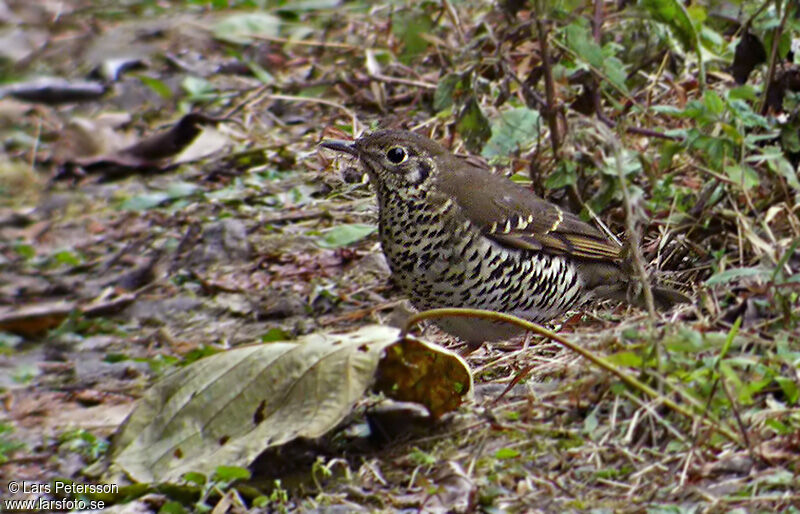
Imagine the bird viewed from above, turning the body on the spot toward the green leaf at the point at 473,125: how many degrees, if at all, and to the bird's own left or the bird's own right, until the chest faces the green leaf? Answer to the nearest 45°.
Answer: approximately 90° to the bird's own right

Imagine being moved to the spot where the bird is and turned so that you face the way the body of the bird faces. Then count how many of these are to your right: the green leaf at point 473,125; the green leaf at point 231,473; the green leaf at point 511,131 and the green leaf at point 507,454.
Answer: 2

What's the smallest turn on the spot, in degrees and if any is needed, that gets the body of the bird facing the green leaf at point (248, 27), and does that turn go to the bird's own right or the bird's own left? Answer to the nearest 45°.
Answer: approximately 45° to the bird's own right

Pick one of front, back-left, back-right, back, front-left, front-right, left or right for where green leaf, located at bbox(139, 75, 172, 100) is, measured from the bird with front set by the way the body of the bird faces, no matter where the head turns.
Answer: front-right

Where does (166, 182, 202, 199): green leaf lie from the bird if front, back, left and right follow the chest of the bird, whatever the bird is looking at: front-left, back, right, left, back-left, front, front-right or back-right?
front-right

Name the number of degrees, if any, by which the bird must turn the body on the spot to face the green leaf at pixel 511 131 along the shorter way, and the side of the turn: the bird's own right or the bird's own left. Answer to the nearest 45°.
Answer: approximately 90° to the bird's own right

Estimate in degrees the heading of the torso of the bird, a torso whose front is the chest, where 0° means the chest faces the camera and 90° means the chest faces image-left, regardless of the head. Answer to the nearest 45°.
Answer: approximately 90°

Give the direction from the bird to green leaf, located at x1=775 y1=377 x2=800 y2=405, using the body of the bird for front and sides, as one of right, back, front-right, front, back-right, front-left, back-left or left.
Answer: back-left

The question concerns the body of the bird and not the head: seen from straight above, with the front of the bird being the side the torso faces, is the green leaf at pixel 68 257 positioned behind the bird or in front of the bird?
in front

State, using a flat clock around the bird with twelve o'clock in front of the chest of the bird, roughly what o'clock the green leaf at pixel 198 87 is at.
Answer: The green leaf is roughly at 2 o'clock from the bird.

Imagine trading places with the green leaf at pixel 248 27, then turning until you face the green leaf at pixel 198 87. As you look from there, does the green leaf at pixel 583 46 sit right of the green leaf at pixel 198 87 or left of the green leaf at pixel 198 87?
left
